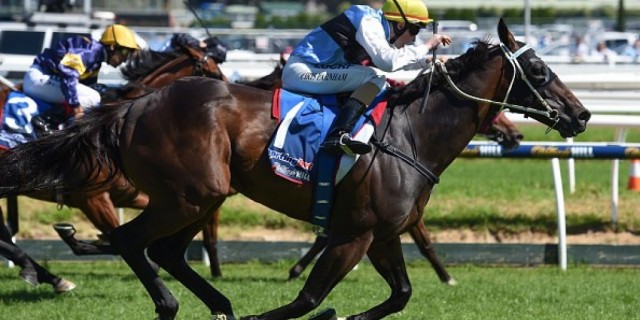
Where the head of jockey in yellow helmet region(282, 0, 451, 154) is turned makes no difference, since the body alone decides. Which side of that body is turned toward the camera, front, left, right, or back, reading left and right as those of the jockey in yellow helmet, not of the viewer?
right

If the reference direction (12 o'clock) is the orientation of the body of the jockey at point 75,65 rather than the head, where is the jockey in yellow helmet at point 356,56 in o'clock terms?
The jockey in yellow helmet is roughly at 2 o'clock from the jockey.

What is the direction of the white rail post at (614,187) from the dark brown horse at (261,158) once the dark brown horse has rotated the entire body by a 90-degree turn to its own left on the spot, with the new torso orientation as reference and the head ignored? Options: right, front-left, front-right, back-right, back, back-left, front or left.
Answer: front-right

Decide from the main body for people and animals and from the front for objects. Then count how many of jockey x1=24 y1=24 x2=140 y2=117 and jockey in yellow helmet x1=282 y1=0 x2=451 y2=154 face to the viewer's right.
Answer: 2

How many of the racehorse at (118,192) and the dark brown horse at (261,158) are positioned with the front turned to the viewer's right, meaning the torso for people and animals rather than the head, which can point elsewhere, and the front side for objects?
2

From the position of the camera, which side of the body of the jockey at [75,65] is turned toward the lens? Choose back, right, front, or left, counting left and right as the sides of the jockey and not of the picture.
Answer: right

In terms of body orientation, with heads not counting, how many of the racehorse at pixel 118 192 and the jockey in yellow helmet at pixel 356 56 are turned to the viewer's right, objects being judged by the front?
2

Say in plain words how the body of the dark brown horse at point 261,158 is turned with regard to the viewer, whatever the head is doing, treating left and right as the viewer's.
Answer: facing to the right of the viewer

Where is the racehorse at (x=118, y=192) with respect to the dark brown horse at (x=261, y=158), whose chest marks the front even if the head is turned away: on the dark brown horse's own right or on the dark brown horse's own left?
on the dark brown horse's own left

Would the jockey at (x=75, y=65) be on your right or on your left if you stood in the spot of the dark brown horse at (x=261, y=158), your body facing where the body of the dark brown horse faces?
on your left

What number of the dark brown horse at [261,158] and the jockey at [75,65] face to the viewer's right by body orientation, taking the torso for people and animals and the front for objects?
2

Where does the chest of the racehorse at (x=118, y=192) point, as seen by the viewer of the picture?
to the viewer's right
